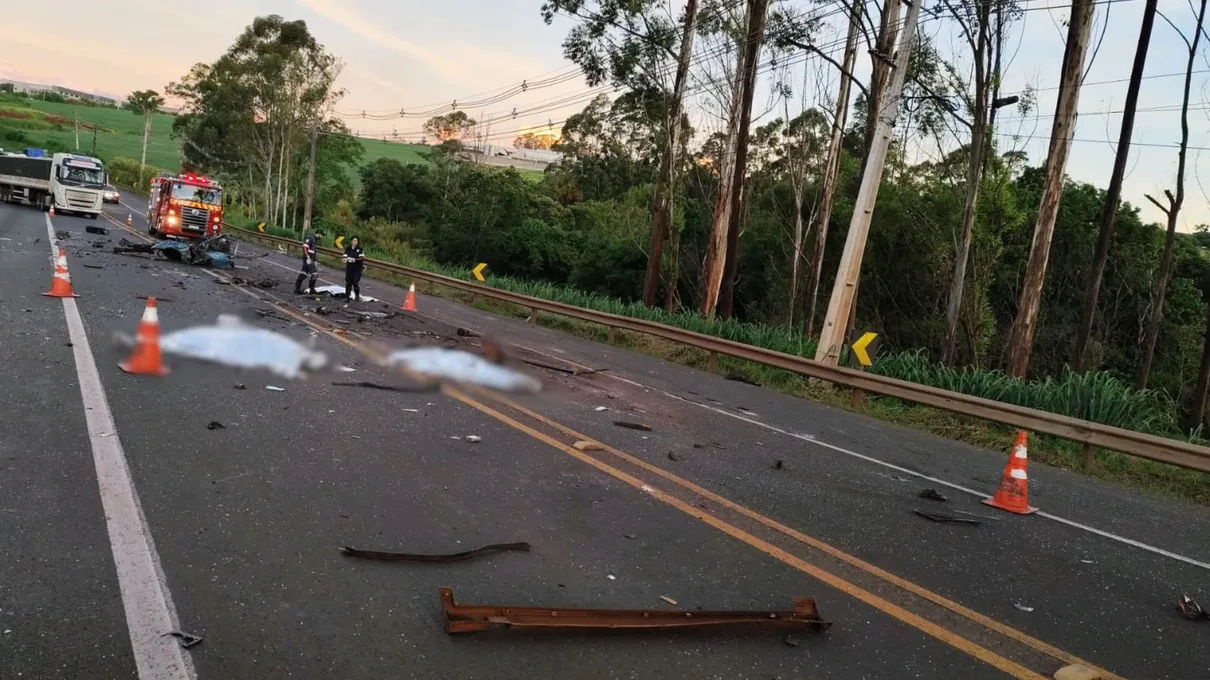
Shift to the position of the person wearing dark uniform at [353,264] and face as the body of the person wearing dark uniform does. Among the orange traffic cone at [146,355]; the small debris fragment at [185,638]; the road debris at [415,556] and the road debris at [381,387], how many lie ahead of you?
4

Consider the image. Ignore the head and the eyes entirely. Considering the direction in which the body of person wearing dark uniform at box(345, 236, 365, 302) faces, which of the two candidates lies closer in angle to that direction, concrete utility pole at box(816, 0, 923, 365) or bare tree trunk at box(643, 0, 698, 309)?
the concrete utility pole

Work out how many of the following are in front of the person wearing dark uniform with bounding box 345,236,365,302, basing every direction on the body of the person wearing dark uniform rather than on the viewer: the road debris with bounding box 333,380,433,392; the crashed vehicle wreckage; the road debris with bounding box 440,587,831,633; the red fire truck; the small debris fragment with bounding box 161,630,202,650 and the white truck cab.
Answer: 3

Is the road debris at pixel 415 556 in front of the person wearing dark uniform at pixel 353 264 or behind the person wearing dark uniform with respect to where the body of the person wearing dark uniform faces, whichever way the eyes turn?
in front

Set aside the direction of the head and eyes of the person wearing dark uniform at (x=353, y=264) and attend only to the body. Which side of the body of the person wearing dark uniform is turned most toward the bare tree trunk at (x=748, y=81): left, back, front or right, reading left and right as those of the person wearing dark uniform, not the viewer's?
left

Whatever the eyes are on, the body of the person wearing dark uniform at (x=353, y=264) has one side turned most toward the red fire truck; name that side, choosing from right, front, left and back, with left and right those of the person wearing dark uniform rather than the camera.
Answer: back

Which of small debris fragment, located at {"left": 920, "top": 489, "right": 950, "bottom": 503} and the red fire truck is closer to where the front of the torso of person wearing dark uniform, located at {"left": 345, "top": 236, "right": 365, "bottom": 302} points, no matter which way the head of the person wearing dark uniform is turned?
the small debris fragment

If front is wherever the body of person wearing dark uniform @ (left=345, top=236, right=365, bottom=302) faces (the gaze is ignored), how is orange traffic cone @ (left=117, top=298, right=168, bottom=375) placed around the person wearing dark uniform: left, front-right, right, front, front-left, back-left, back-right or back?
front

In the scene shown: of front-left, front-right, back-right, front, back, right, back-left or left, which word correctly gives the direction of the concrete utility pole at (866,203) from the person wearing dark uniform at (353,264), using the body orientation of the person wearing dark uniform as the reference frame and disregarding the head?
front-left

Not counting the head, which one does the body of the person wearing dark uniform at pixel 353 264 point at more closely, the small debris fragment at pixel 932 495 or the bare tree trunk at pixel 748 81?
the small debris fragment

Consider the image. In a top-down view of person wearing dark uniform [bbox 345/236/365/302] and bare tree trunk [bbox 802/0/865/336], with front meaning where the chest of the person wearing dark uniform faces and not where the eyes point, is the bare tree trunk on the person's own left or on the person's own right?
on the person's own left

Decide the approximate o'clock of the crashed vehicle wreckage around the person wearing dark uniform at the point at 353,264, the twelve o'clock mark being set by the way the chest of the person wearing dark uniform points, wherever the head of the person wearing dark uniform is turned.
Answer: The crashed vehicle wreckage is roughly at 5 o'clock from the person wearing dark uniform.

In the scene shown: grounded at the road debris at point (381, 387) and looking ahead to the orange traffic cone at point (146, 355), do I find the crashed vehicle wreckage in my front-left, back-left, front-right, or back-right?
front-right

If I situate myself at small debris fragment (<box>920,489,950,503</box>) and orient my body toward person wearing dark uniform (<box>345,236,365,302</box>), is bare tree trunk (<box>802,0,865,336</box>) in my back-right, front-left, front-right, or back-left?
front-right

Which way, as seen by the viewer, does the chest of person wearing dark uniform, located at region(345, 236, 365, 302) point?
toward the camera

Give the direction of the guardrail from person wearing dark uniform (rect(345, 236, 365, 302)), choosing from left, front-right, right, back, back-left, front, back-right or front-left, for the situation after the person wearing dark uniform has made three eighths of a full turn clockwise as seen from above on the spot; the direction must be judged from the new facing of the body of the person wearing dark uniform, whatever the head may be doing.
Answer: back

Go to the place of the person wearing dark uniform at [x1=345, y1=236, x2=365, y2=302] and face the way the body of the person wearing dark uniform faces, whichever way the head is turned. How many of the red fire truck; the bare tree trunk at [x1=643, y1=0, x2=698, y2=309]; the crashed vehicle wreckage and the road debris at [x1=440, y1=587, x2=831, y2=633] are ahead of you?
1

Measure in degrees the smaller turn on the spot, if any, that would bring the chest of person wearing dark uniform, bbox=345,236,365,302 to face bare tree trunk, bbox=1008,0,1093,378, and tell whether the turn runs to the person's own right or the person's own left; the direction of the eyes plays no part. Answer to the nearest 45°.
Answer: approximately 90° to the person's own left

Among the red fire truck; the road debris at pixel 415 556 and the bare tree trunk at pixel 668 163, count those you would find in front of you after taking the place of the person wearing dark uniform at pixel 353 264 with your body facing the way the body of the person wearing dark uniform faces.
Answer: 1
